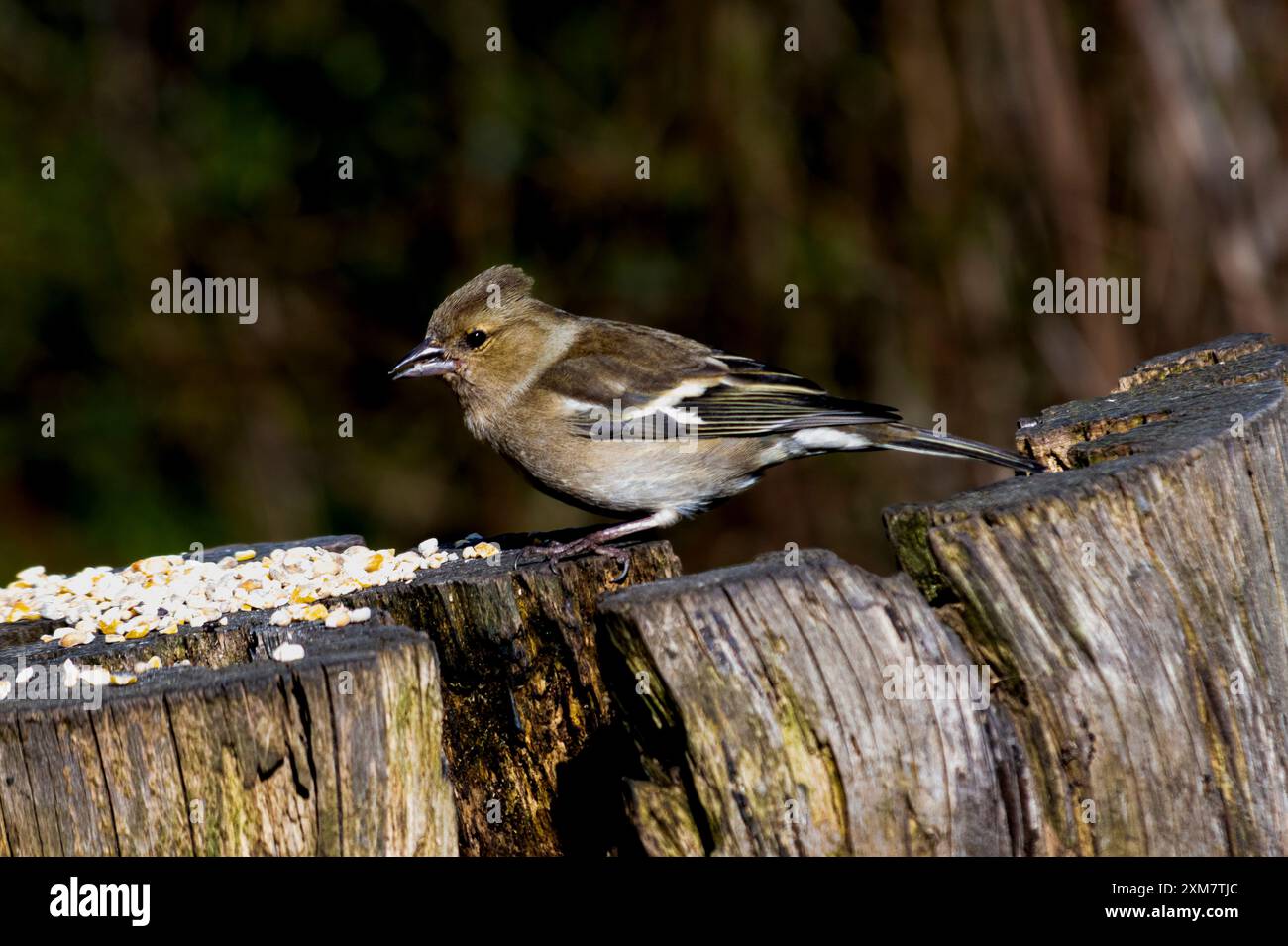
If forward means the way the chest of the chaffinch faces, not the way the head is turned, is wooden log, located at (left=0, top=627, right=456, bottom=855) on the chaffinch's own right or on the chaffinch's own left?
on the chaffinch's own left

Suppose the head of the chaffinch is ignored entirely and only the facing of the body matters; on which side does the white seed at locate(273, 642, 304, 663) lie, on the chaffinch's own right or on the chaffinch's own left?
on the chaffinch's own left

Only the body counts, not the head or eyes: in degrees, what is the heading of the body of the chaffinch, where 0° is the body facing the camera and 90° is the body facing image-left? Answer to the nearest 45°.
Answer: approximately 90°

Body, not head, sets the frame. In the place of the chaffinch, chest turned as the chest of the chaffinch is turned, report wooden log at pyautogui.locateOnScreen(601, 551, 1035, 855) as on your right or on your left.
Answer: on your left
